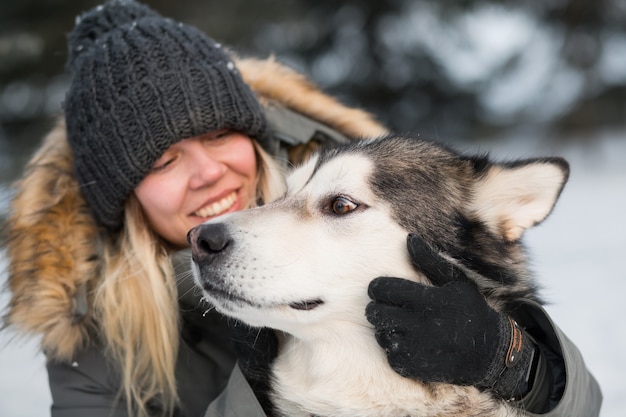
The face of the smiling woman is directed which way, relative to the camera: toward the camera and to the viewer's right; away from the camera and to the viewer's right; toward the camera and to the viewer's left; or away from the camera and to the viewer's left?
toward the camera and to the viewer's right

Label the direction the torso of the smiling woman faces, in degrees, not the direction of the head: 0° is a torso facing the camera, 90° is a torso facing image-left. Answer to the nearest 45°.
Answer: approximately 315°

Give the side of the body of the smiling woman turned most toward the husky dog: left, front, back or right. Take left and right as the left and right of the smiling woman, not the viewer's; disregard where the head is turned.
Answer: front
